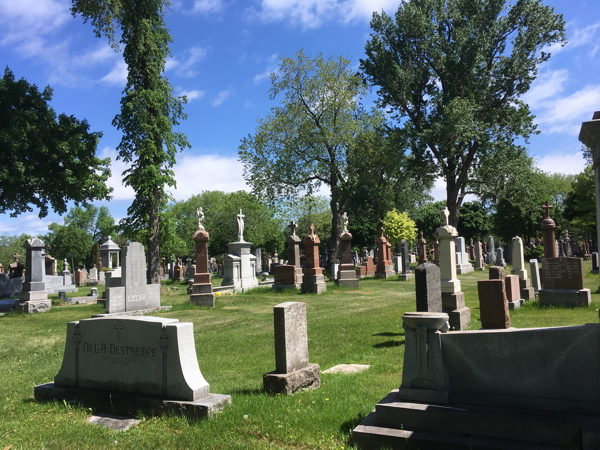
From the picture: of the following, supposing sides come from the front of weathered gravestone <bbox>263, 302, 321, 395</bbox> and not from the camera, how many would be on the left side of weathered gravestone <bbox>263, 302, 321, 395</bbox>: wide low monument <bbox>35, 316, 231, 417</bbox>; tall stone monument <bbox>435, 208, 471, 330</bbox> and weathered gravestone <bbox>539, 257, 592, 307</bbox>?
2

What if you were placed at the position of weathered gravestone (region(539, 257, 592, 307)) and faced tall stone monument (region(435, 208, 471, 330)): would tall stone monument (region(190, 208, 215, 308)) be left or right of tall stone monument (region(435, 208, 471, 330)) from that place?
right

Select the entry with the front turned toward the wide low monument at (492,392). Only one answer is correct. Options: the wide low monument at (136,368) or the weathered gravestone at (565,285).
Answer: the weathered gravestone

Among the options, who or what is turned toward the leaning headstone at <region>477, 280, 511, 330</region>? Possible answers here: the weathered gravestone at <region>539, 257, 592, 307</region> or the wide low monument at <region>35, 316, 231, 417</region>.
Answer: the weathered gravestone

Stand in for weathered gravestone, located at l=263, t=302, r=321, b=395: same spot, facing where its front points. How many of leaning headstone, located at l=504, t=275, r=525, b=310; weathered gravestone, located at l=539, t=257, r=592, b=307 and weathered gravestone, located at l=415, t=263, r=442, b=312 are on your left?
3

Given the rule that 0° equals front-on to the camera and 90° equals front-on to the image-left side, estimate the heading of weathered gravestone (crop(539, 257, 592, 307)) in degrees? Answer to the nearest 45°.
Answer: approximately 0°

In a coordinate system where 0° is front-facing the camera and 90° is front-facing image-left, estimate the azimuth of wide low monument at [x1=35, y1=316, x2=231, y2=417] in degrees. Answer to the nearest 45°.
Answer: approximately 45°

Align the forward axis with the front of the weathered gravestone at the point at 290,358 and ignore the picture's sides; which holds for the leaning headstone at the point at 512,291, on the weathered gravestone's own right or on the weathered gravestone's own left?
on the weathered gravestone's own left

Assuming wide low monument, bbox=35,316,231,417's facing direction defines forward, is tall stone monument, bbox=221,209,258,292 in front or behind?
behind

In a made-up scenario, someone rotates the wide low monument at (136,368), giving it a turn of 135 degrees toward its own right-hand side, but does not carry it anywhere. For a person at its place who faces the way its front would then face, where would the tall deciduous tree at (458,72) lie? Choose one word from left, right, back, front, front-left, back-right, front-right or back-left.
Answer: front-right

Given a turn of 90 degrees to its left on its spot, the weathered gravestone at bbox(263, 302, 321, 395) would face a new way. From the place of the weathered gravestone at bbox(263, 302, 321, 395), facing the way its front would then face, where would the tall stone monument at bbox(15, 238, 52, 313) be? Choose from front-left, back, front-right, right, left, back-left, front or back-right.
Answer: left

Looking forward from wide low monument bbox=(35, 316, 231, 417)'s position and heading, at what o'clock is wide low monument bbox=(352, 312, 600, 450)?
wide low monument bbox=(352, 312, 600, 450) is roughly at 9 o'clock from wide low monument bbox=(35, 316, 231, 417).
